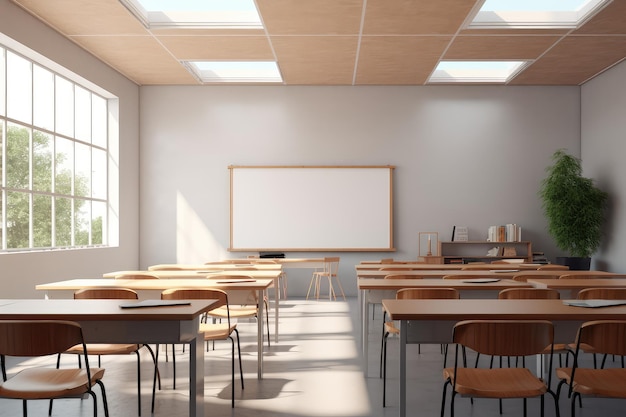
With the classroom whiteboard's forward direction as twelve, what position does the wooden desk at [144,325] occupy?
The wooden desk is roughly at 12 o'clock from the classroom whiteboard.

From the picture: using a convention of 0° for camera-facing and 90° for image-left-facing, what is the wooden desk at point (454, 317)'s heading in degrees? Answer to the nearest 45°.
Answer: approximately 0°

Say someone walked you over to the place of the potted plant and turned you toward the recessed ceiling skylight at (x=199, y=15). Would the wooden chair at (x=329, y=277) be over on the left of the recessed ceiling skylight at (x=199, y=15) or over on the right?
right

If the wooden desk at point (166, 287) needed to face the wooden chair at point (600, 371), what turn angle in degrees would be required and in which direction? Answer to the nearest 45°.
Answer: approximately 45° to its left

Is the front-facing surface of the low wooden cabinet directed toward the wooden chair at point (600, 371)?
yes

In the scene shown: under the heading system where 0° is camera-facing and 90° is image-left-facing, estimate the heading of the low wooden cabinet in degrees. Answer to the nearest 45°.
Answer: approximately 0°

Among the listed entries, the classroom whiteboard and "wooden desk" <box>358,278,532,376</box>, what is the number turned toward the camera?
2
